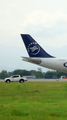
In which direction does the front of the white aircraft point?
to the viewer's right
